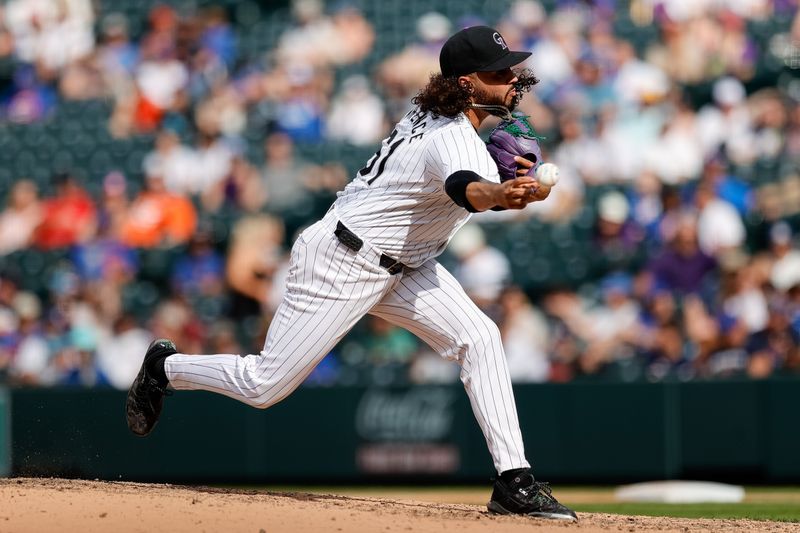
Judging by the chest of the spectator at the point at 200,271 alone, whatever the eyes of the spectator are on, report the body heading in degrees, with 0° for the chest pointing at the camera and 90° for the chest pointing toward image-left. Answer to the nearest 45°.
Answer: approximately 0°

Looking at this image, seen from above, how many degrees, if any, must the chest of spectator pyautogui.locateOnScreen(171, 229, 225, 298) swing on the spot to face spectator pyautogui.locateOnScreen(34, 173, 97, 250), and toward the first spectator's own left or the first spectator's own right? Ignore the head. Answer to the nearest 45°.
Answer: approximately 135° to the first spectator's own right

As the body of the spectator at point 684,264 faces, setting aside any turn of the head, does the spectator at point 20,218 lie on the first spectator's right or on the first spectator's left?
on the first spectator's right

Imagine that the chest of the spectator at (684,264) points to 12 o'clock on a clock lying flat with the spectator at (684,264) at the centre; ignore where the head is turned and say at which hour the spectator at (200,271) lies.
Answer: the spectator at (200,271) is roughly at 3 o'clock from the spectator at (684,264).

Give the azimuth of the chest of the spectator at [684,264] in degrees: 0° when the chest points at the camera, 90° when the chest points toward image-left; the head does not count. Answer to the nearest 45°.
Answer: approximately 0°

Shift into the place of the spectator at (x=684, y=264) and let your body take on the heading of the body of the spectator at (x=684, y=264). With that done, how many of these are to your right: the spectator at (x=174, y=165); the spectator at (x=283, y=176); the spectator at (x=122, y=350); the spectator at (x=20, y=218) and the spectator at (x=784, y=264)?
4

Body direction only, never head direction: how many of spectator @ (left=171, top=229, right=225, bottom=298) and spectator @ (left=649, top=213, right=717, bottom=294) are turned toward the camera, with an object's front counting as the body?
2

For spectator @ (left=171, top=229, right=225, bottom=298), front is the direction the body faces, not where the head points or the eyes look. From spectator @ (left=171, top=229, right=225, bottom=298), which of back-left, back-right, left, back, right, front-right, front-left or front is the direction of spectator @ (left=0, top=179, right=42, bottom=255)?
back-right

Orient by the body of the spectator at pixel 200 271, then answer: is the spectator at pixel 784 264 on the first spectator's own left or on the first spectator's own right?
on the first spectator's own left
